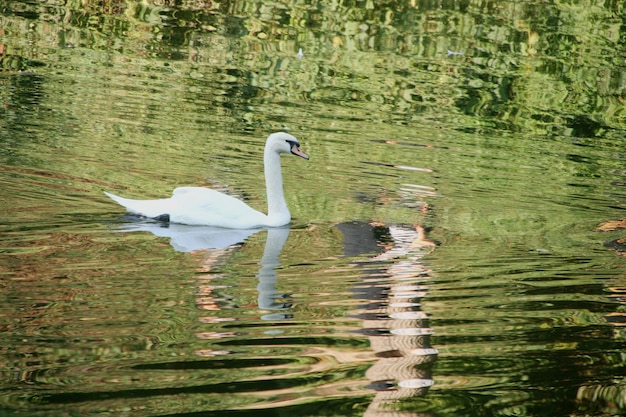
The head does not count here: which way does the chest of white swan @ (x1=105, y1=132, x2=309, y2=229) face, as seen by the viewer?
to the viewer's right
